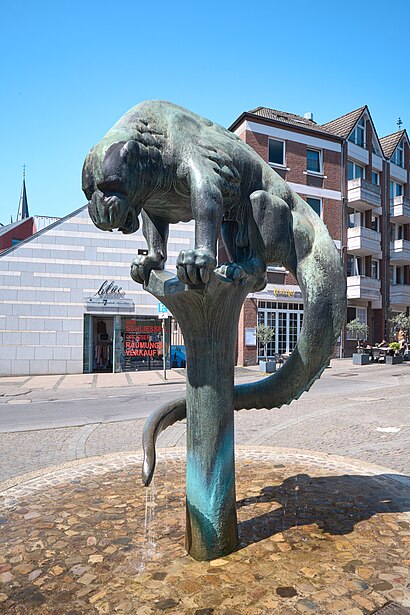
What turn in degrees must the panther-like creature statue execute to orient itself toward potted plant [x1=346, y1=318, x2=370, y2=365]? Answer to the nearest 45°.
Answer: approximately 135° to its right

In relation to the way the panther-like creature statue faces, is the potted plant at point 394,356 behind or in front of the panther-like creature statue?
behind

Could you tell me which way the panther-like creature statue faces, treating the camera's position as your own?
facing the viewer and to the left of the viewer

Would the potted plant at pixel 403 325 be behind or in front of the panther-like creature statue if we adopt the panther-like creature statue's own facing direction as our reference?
behind

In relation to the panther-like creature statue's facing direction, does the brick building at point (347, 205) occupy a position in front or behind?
behind

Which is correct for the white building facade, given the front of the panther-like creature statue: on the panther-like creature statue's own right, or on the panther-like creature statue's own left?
on the panther-like creature statue's own right
